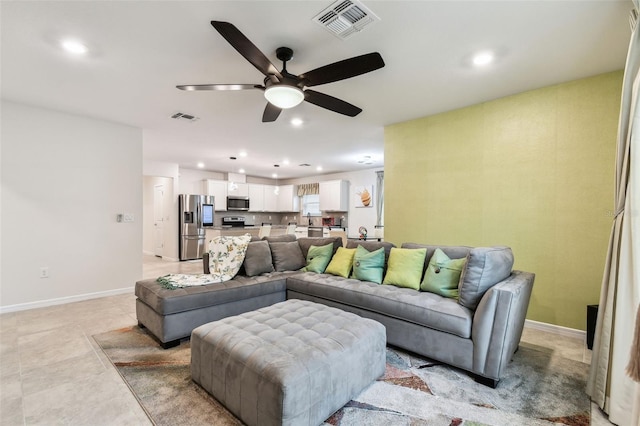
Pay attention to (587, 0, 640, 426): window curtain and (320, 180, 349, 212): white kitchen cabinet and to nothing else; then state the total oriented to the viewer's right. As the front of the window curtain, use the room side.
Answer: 0

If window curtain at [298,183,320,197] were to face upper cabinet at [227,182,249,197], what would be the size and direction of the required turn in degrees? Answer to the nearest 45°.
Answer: approximately 45° to its right

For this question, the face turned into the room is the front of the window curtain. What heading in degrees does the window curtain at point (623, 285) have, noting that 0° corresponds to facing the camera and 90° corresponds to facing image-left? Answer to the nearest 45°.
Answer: approximately 90°

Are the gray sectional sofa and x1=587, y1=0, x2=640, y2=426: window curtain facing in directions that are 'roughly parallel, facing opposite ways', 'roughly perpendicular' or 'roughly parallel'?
roughly perpendicular

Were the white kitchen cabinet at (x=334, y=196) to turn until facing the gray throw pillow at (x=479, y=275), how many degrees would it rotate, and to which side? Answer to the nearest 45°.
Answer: approximately 45° to its left

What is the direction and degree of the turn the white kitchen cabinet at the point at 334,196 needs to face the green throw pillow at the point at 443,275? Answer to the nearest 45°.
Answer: approximately 45° to its left

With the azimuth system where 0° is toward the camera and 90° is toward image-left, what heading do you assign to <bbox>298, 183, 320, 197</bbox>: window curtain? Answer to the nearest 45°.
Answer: approximately 45°

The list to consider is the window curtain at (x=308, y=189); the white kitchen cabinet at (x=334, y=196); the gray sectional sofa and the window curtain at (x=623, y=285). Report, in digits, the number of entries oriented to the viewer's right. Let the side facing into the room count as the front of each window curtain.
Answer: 0

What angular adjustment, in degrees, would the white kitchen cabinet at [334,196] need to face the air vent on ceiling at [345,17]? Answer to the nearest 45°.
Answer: approximately 45° to its left

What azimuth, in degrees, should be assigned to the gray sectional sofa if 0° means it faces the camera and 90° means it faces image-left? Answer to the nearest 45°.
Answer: approximately 45°

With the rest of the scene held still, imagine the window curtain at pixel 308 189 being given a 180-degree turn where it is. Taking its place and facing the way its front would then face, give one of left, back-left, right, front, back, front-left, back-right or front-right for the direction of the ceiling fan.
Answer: back-right

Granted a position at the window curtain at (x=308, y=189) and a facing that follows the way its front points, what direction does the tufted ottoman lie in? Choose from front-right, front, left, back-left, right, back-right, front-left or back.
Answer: front-left

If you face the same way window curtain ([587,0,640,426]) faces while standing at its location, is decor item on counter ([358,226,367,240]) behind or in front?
in front

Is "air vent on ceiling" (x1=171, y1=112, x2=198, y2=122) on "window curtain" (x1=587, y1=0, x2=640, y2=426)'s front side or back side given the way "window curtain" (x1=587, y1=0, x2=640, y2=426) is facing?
on the front side
